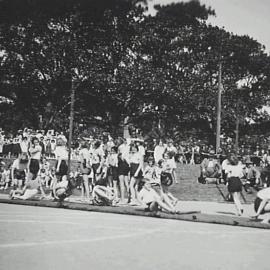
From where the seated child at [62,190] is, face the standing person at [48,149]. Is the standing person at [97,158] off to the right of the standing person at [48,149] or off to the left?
right

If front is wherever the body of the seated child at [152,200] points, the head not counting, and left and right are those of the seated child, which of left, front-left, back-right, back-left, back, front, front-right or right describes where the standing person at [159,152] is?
back-left

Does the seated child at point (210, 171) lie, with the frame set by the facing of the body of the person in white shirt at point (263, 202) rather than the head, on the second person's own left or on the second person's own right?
on the second person's own right

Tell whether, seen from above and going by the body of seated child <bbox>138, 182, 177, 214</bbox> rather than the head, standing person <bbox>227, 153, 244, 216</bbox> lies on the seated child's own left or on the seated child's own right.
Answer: on the seated child's own left

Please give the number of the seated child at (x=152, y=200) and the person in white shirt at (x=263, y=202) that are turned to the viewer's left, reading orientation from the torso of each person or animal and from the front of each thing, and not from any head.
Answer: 1

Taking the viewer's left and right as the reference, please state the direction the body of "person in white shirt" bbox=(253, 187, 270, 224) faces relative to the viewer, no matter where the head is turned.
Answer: facing to the left of the viewer

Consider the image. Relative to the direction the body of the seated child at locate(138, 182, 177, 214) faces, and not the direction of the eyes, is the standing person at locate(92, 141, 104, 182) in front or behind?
behind

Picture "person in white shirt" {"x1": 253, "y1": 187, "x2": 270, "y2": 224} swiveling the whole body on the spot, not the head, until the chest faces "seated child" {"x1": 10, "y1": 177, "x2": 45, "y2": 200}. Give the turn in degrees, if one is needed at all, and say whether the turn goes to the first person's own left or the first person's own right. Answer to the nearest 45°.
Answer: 0° — they already face them
